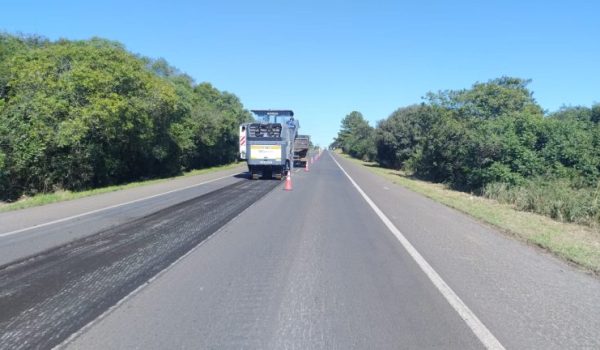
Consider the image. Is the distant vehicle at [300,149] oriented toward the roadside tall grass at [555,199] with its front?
no

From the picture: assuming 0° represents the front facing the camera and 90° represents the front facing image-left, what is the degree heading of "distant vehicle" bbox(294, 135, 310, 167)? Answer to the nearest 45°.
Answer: approximately 180°

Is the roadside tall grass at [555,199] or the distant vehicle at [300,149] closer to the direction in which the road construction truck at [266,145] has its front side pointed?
the distant vehicle

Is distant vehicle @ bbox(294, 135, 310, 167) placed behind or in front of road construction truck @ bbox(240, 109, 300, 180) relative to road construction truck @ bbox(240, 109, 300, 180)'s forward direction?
in front

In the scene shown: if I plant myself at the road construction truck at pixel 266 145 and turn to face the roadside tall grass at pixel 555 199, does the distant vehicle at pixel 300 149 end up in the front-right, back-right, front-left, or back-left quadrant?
back-left

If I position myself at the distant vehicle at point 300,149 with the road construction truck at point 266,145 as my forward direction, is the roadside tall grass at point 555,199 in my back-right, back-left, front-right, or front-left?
front-left

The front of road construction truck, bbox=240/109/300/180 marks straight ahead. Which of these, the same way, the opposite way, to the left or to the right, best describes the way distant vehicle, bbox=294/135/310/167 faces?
the same way

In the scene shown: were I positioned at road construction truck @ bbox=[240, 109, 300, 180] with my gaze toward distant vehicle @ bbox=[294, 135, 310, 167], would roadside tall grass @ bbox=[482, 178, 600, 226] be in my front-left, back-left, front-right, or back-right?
back-right

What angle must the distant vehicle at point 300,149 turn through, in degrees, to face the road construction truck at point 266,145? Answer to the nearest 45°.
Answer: approximately 180°

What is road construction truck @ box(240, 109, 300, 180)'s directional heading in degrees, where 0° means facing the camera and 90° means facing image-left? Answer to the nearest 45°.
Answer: approximately 180°

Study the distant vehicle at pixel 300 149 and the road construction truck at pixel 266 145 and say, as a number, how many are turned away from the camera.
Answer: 2

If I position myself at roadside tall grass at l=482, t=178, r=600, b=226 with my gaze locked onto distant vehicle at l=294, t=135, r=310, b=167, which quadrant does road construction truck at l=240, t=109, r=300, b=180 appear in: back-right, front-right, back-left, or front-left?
front-left

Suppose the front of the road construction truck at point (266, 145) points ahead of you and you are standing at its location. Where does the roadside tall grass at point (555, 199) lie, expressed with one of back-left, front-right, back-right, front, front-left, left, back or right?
back-right

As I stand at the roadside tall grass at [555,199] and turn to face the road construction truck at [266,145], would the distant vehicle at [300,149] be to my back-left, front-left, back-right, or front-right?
front-right
